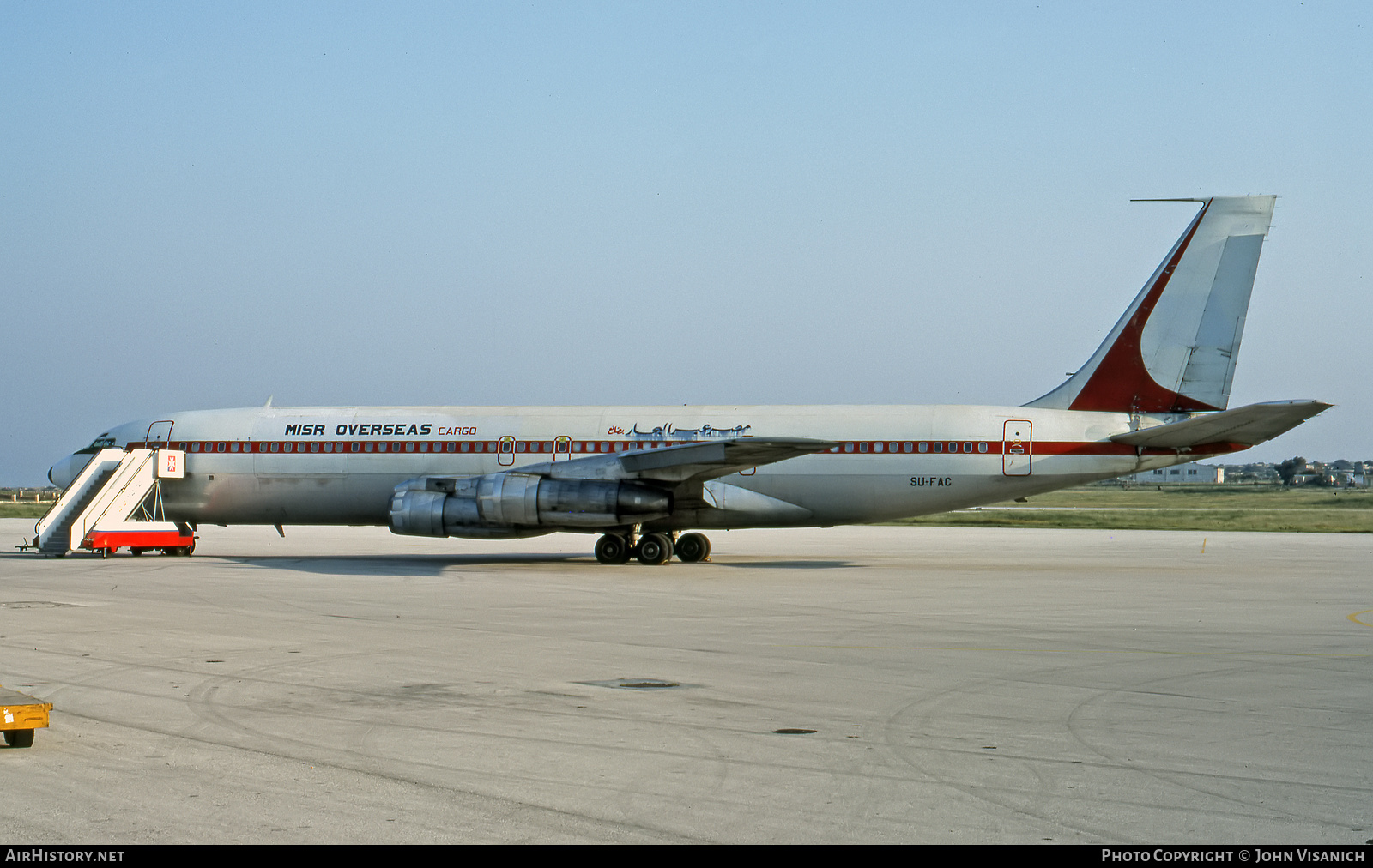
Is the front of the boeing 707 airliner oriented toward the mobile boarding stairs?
yes

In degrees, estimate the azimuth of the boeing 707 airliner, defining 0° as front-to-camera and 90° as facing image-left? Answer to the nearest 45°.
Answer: approximately 90°
